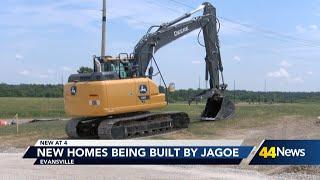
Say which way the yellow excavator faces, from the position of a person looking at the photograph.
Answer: facing away from the viewer and to the right of the viewer

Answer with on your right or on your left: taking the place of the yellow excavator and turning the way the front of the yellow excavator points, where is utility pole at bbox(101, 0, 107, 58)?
on your left
